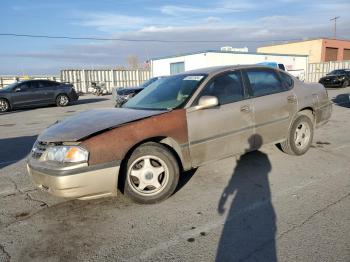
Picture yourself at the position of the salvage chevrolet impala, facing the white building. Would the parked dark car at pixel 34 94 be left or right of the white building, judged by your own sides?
left

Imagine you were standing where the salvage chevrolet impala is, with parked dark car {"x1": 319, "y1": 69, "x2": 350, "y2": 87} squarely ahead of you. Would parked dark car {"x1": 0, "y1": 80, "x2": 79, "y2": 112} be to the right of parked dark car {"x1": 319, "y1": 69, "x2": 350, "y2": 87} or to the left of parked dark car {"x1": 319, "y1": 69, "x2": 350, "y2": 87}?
left

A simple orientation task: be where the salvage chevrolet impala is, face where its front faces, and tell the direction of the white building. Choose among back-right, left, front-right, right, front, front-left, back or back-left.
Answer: back-right

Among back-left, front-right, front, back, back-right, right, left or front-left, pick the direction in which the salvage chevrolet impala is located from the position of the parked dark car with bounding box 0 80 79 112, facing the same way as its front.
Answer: left

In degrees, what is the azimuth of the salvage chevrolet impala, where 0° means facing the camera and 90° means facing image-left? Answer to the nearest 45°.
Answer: approximately 45°

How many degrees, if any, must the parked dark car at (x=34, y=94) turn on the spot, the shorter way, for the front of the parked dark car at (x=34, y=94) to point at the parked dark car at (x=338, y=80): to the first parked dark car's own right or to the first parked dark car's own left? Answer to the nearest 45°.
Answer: approximately 180°

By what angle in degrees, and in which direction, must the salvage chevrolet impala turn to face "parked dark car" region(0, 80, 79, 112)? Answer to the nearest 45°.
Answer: approximately 90° to its right

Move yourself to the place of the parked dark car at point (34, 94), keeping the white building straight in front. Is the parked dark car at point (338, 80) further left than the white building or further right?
right

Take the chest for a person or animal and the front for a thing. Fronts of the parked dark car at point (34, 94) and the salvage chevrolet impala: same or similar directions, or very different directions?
same or similar directions

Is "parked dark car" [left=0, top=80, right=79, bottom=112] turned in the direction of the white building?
no

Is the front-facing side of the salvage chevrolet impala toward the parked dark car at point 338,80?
no

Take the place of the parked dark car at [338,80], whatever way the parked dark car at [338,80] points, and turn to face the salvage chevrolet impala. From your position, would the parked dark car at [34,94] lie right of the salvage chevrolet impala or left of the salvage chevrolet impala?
right
